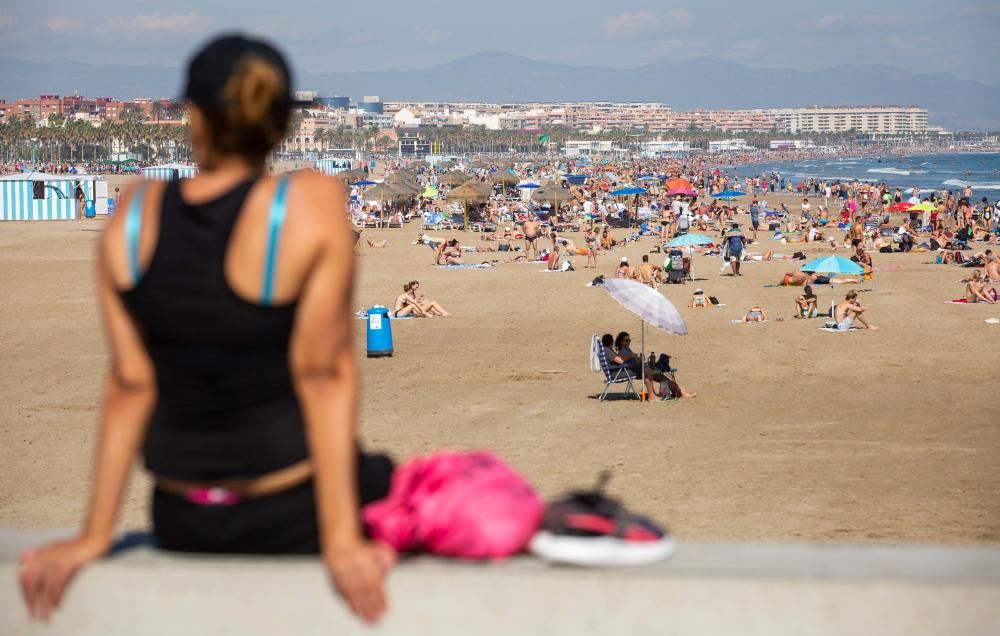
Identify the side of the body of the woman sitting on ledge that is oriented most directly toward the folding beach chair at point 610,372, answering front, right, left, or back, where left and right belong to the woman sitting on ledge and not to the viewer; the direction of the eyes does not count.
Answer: front

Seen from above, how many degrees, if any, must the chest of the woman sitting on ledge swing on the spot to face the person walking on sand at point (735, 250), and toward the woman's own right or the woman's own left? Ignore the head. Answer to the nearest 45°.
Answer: approximately 45° to the woman's own right

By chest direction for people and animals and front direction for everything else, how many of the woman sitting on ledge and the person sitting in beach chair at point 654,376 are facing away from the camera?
1

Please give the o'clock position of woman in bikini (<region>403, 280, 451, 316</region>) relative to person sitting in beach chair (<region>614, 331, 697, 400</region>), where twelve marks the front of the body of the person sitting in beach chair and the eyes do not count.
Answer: The woman in bikini is roughly at 8 o'clock from the person sitting in beach chair.

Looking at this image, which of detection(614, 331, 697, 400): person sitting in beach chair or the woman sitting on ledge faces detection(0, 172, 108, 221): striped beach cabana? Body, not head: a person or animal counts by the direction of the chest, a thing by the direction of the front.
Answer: the woman sitting on ledge

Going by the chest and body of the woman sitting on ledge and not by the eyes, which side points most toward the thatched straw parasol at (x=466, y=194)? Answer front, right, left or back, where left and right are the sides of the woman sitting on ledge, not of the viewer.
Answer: front

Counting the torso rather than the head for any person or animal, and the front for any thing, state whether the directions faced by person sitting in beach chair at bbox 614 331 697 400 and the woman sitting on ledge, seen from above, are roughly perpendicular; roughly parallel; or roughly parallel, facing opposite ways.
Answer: roughly perpendicular

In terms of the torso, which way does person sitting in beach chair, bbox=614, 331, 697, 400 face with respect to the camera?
to the viewer's right

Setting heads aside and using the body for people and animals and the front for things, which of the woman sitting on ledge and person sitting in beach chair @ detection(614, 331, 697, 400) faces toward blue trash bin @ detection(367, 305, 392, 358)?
the woman sitting on ledge

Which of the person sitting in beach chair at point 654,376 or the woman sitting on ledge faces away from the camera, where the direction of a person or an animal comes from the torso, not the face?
the woman sitting on ledge

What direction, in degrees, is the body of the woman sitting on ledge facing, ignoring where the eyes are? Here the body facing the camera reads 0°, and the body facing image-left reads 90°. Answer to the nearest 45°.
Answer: approximately 180°
